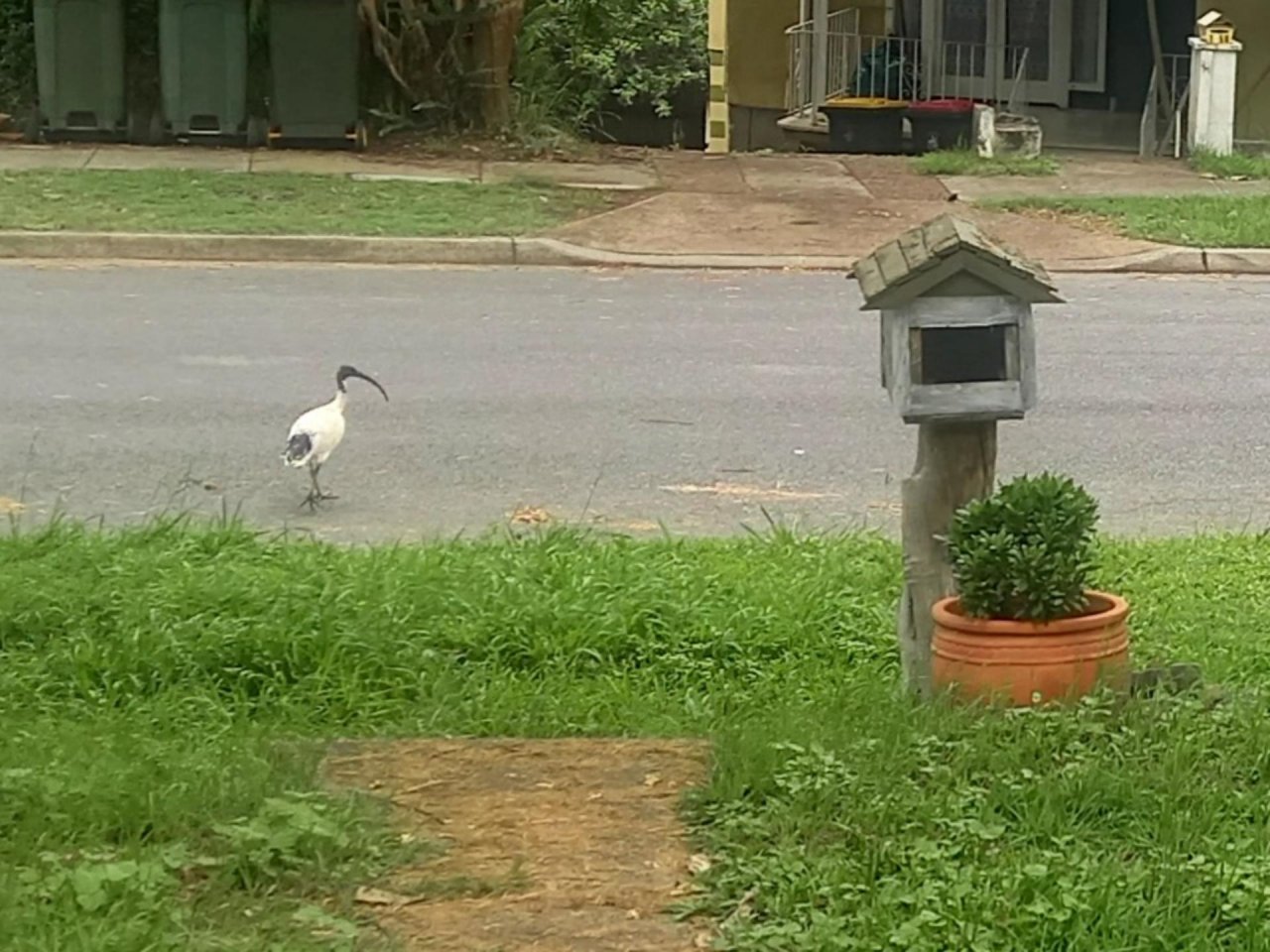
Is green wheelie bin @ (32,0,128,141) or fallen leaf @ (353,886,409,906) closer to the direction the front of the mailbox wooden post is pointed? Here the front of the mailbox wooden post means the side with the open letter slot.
the fallen leaf

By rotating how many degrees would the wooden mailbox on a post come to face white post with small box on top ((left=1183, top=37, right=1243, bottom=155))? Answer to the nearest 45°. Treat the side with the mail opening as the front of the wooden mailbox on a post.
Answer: approximately 180°

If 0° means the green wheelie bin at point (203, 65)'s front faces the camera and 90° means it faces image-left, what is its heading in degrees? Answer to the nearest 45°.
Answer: approximately 0°

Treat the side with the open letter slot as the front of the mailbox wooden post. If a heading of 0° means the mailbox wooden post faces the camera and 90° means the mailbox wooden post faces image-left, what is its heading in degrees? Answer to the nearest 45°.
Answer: approximately 0°

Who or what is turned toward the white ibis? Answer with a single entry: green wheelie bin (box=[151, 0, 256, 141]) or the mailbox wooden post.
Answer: the green wheelie bin

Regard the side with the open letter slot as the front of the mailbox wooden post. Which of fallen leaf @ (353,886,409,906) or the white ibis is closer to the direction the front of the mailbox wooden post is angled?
the fallen leaf

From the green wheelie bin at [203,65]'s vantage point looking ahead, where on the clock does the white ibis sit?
The white ibis is roughly at 12 o'clock from the green wheelie bin.

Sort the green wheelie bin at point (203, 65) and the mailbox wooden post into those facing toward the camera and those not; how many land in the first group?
2

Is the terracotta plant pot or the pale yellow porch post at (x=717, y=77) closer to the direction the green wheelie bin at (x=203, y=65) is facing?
the terracotta plant pot

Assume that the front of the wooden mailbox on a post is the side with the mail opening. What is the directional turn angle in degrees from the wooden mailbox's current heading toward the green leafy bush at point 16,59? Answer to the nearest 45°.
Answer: approximately 135° to its right

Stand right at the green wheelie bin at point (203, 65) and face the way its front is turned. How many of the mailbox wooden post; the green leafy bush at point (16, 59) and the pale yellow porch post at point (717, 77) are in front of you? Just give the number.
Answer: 1
